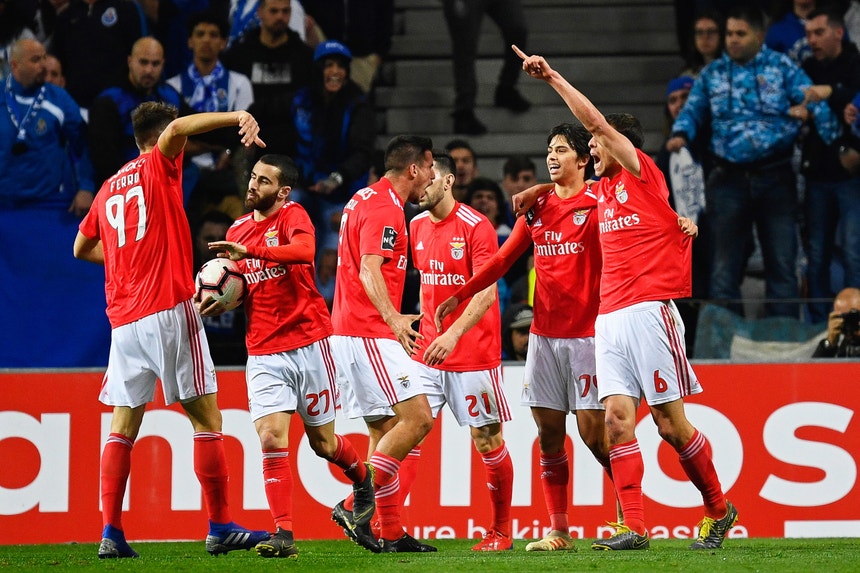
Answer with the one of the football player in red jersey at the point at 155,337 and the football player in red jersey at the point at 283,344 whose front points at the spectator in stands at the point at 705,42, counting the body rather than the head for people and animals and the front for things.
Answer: the football player in red jersey at the point at 155,337

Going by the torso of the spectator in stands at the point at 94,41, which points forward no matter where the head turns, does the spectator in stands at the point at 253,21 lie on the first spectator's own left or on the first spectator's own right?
on the first spectator's own left

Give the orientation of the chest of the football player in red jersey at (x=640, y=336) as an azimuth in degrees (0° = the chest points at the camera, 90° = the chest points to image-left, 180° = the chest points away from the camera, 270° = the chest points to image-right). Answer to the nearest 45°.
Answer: approximately 45°
